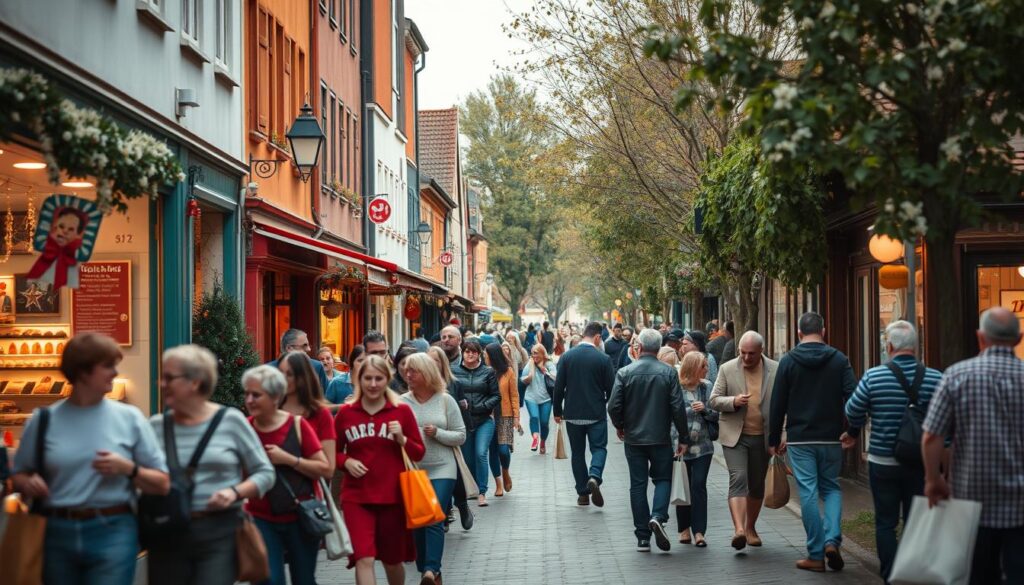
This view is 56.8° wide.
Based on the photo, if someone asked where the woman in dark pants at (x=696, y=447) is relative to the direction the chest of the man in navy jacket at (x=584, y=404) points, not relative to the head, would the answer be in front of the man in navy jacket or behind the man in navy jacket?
behind

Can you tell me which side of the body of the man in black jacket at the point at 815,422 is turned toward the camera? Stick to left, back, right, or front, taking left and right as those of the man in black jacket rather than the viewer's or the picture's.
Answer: back

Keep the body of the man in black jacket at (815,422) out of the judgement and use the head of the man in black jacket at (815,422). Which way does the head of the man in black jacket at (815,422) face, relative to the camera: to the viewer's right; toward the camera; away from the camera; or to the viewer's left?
away from the camera

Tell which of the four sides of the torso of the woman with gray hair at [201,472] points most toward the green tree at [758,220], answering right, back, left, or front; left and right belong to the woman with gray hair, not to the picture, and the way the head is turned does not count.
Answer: back

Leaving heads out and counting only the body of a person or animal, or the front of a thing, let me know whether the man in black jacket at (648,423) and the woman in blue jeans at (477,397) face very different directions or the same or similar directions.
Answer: very different directions

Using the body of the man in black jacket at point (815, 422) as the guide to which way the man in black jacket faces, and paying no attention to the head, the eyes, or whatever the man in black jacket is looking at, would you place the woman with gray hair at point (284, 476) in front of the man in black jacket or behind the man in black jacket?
behind

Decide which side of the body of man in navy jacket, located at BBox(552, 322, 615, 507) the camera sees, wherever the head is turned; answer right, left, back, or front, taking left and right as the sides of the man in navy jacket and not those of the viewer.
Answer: back

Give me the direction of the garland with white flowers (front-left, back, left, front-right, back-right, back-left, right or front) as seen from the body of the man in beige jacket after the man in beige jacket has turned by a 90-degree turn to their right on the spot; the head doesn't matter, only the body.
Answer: front-left

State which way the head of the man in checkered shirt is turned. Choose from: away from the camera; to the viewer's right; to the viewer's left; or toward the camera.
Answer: away from the camera

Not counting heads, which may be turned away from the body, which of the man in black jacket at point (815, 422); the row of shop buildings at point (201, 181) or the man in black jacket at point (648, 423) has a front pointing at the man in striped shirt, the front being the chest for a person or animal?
the row of shop buildings

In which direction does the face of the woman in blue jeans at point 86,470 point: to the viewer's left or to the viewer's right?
to the viewer's right

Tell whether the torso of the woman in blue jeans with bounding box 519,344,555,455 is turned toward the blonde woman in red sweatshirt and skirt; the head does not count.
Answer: yes
